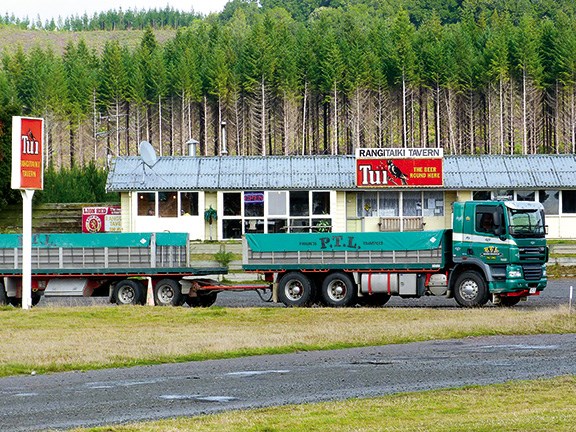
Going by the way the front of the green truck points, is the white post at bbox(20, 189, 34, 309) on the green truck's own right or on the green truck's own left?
on the green truck's own right

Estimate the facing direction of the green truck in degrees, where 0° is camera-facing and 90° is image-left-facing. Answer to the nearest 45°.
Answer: approximately 315°

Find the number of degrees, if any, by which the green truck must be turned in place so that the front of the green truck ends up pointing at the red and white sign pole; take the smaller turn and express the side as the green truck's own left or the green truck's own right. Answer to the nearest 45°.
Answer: approximately 135° to the green truck's own right
